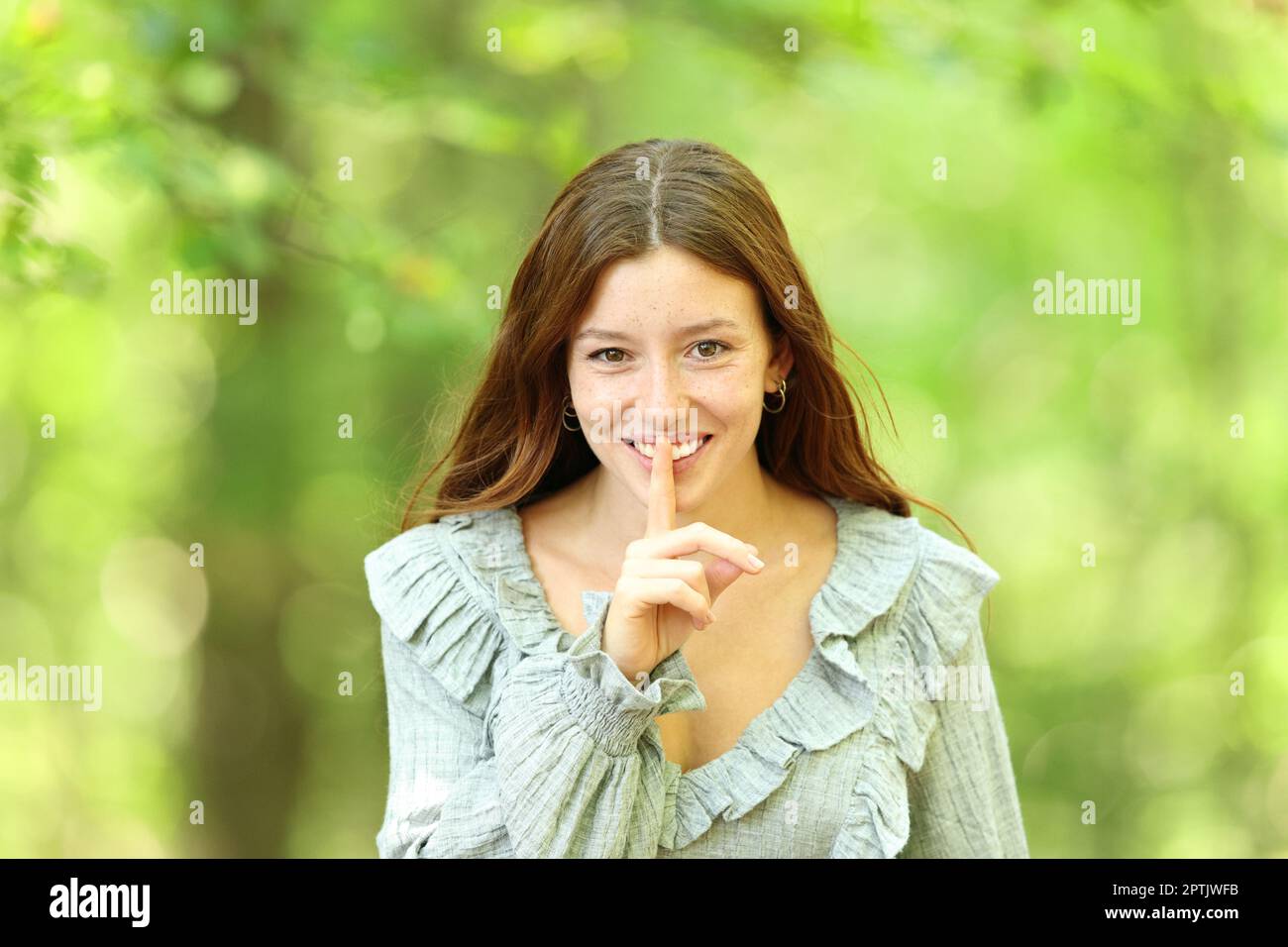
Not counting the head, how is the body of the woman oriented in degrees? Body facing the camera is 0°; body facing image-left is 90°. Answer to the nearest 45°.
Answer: approximately 0°
